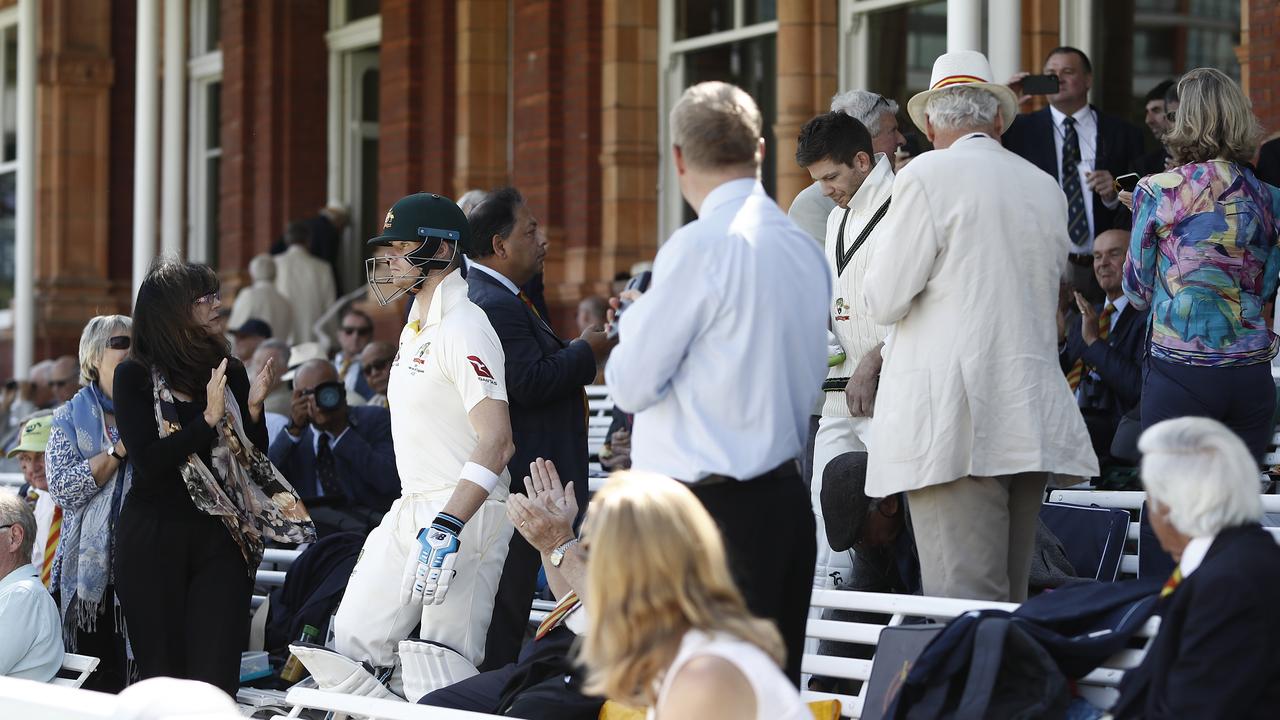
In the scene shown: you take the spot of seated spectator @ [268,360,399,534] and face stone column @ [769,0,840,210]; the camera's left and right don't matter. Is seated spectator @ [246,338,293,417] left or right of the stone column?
left

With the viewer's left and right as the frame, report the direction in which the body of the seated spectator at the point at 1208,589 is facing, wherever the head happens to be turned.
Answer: facing to the left of the viewer

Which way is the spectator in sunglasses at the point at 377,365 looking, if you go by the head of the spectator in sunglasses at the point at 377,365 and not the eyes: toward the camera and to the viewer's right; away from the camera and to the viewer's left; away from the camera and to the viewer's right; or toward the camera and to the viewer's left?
toward the camera and to the viewer's right

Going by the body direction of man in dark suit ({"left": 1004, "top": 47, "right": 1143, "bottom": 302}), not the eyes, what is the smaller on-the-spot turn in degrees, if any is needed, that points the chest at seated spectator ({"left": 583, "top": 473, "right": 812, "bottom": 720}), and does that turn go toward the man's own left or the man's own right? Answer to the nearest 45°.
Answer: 0° — they already face them

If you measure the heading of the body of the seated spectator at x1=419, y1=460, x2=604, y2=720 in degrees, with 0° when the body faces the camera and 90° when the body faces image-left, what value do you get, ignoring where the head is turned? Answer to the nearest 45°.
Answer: approximately 90°

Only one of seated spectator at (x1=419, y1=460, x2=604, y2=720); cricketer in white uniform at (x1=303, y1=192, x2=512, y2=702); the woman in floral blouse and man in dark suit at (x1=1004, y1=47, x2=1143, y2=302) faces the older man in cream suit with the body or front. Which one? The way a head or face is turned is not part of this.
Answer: the man in dark suit

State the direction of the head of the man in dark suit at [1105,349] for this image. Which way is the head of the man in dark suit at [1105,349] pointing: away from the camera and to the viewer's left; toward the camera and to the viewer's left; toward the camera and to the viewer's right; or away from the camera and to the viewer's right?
toward the camera and to the viewer's left

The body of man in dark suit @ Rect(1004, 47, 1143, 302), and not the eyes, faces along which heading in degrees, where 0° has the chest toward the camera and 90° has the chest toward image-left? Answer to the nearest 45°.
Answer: approximately 0°

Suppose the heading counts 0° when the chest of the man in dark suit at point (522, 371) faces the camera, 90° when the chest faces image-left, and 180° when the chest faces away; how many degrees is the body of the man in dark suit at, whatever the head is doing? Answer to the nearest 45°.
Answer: approximately 270°

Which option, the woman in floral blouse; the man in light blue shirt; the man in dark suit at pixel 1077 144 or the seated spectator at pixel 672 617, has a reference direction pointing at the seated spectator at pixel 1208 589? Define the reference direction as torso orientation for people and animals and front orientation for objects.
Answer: the man in dark suit

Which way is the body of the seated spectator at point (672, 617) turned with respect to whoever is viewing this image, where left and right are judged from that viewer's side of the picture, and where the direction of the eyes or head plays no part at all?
facing away from the viewer and to the left of the viewer

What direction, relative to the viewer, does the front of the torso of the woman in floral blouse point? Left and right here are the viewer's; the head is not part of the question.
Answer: facing away from the viewer
